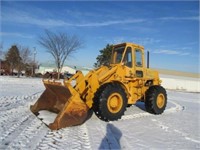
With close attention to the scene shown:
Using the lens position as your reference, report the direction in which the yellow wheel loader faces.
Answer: facing the viewer and to the left of the viewer
